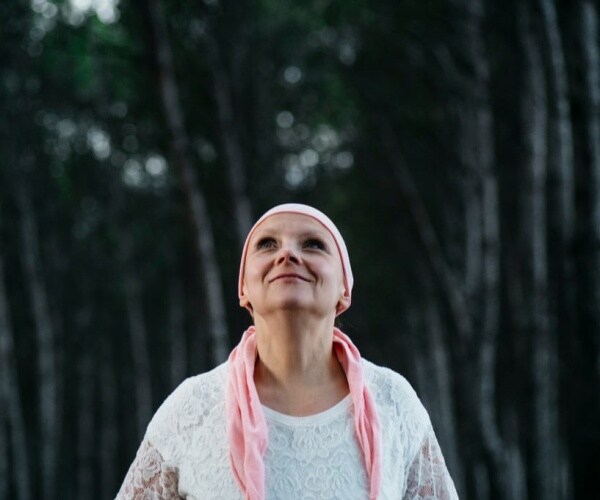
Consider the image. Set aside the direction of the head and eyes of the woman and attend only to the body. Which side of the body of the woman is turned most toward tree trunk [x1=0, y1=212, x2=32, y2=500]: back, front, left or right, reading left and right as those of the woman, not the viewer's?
back

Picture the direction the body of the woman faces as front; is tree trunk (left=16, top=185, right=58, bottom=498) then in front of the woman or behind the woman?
behind

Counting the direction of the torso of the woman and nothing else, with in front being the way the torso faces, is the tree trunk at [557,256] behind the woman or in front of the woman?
behind

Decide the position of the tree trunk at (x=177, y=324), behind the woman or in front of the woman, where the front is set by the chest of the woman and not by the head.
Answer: behind

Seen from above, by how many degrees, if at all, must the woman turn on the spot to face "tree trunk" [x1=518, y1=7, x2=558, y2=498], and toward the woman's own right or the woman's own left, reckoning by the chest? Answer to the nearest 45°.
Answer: approximately 180°

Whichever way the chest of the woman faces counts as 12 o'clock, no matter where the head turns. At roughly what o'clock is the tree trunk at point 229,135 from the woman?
The tree trunk is roughly at 6 o'clock from the woman.

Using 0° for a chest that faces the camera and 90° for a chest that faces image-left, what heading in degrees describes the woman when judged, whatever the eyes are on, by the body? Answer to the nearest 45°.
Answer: approximately 0°

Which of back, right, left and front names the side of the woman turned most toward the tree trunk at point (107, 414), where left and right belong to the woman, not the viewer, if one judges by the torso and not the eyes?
back

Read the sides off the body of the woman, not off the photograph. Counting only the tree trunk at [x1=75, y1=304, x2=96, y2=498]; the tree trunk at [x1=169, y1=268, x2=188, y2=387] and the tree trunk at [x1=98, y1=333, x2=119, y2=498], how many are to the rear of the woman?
3

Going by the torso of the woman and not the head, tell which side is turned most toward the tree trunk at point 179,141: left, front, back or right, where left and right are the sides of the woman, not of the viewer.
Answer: back
